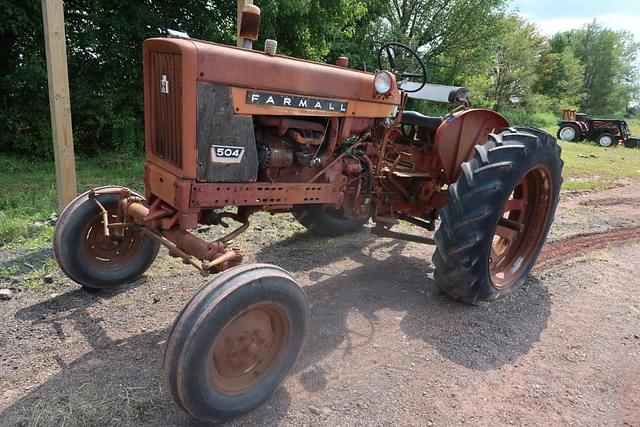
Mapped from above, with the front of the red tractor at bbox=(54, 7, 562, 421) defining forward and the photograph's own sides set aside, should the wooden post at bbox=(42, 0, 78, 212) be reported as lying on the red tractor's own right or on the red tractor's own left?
on the red tractor's own right

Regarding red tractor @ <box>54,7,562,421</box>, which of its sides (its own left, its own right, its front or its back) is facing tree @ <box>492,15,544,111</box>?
back

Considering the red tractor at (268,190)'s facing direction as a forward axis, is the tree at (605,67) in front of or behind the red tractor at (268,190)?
behind

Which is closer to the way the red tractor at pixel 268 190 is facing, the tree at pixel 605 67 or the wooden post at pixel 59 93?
the wooden post

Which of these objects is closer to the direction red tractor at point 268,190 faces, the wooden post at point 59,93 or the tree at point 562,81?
the wooden post

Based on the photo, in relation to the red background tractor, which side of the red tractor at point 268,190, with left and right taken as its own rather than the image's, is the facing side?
back

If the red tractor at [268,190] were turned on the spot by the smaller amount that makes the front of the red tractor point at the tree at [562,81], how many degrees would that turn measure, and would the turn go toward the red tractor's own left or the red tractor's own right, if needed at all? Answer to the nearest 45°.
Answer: approximately 180°

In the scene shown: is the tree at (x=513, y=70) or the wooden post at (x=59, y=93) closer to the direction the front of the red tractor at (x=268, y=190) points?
the wooden post

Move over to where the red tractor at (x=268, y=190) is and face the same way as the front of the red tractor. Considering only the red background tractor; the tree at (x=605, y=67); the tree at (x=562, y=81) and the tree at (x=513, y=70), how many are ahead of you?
0
